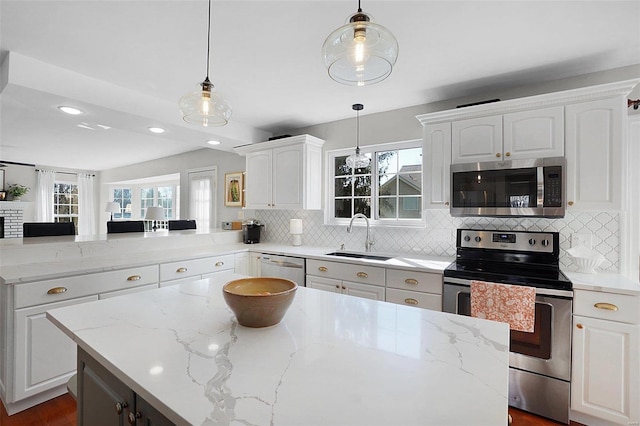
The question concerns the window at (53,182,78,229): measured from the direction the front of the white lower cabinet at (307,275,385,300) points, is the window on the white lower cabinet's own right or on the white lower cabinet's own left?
on the white lower cabinet's own right

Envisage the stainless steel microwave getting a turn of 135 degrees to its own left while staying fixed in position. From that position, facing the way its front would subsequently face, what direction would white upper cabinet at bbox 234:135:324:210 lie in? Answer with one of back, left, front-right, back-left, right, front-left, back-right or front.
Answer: back-left

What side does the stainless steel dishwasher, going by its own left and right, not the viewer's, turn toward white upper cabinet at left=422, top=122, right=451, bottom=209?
left

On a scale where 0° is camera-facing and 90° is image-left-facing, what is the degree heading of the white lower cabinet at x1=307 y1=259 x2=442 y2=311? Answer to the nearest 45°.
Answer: approximately 45°

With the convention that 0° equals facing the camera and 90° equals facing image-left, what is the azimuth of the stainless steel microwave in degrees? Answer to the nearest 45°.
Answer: approximately 0°

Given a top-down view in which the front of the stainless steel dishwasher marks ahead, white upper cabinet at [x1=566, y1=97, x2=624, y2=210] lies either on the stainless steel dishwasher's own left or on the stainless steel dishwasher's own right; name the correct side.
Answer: on the stainless steel dishwasher's own left

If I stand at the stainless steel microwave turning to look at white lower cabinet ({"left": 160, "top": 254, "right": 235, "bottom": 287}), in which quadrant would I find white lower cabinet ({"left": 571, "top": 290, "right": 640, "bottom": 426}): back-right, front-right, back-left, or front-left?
back-left

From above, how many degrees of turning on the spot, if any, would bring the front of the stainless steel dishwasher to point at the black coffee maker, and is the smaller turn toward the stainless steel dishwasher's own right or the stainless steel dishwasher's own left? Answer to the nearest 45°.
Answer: approximately 90° to the stainless steel dishwasher's own right

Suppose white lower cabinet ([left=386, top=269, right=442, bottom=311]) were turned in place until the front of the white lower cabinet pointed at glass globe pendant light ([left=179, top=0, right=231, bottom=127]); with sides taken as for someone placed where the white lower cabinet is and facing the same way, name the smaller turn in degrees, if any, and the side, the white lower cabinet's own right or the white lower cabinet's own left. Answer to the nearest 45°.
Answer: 0° — it already faces it

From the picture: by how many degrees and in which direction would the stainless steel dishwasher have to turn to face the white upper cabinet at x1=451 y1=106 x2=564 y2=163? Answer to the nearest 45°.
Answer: approximately 90° to its left
